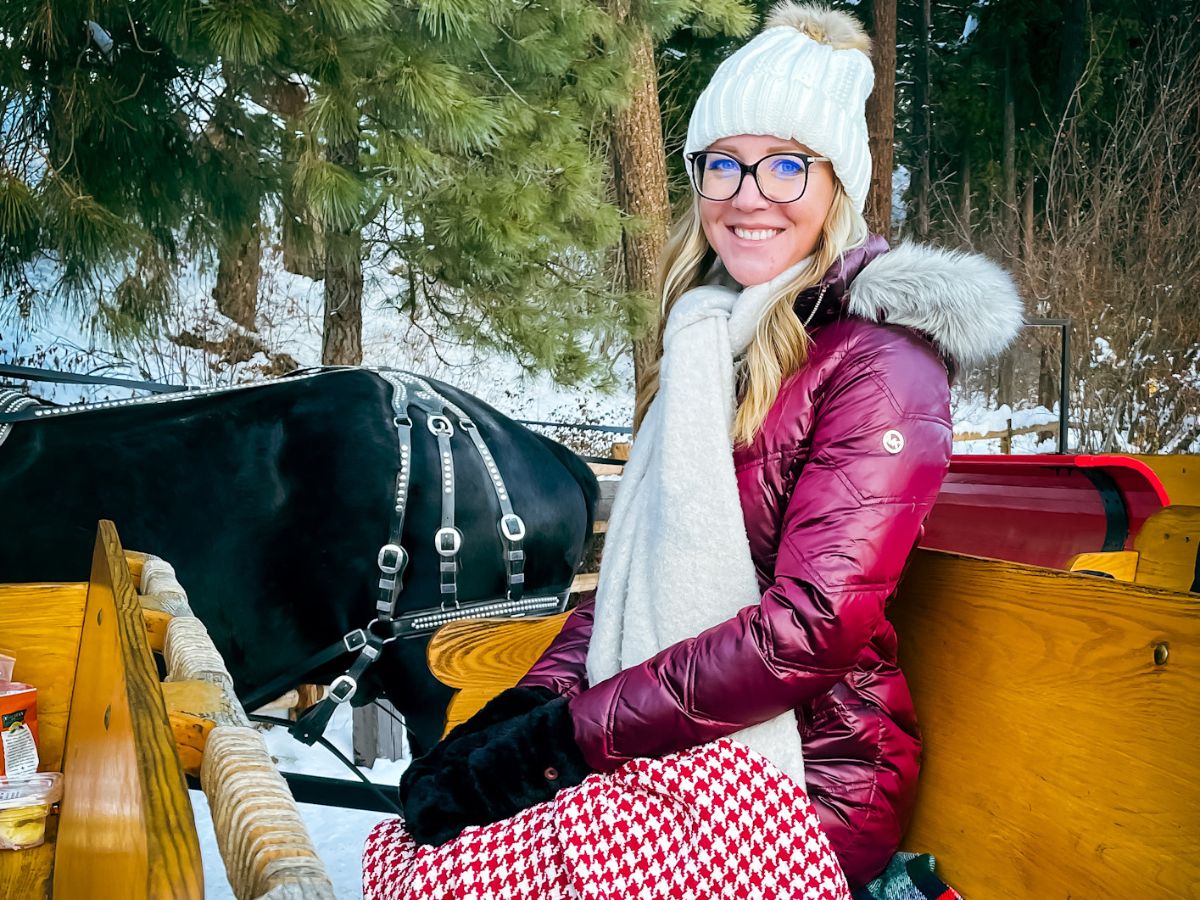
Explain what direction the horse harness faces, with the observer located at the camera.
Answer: facing to the left of the viewer

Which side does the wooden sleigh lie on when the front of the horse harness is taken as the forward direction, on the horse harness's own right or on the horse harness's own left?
on the horse harness's own left

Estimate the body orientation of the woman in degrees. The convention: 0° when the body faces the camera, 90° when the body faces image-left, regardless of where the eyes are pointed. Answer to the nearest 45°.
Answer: approximately 45°

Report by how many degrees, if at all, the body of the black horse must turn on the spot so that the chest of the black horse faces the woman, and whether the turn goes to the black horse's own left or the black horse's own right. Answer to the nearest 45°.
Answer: approximately 135° to the black horse's own left

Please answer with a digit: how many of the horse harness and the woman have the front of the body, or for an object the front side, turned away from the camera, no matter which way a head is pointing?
0

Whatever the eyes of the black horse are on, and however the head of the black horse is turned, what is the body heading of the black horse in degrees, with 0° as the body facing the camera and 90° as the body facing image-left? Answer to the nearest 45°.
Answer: approximately 90°

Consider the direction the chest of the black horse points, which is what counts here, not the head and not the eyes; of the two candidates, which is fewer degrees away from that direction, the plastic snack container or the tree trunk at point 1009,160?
the plastic snack container

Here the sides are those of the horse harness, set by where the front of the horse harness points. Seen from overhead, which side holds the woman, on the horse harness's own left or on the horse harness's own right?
on the horse harness's own left
